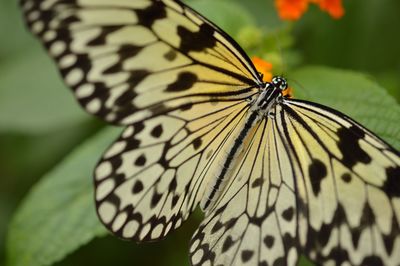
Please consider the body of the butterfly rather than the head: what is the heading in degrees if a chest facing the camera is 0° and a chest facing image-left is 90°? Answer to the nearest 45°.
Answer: approximately 225°

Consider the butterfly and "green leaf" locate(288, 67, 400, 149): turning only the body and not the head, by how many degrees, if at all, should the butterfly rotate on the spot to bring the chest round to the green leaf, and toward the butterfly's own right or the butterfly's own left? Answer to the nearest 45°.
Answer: approximately 45° to the butterfly's own right

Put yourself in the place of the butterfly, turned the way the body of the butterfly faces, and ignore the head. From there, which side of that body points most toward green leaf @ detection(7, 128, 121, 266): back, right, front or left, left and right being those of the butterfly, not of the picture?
left
